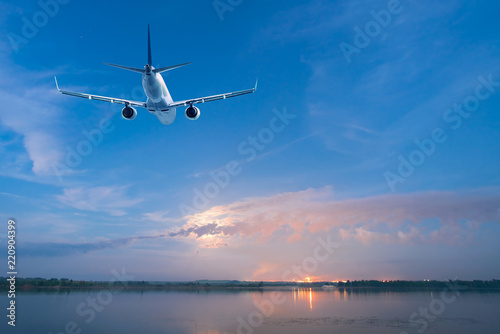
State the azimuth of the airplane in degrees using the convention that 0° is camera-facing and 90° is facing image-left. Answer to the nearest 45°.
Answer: approximately 180°
